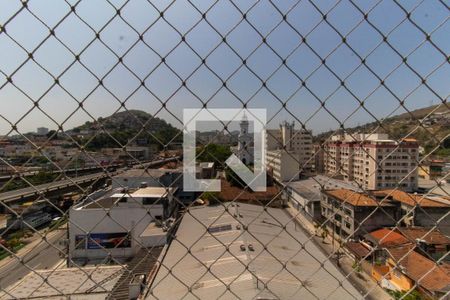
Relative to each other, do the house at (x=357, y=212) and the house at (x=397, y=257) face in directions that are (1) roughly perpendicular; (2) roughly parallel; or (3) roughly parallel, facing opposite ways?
roughly parallel

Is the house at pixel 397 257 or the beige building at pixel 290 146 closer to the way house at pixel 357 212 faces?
the beige building

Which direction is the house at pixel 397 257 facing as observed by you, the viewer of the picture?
facing the viewer and to the left of the viewer

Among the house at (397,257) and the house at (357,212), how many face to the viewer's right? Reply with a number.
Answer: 0
